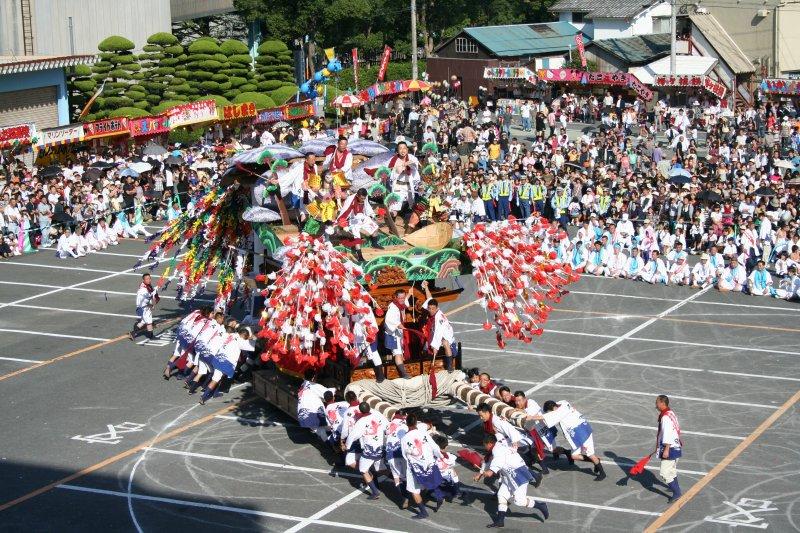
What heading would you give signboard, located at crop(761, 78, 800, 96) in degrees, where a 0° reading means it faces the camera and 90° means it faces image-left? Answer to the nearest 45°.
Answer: approximately 0°

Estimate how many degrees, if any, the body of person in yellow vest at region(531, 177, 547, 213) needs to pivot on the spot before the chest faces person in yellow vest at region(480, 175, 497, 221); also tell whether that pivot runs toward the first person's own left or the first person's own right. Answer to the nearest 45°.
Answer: approximately 90° to the first person's own right

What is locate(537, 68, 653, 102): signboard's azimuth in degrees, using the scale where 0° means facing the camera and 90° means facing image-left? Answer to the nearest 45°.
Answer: approximately 0°

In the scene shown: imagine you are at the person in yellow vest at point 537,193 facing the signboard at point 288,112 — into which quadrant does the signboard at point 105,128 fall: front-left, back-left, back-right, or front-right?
front-left

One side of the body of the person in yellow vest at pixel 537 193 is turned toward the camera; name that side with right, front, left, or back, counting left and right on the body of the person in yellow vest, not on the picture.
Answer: front

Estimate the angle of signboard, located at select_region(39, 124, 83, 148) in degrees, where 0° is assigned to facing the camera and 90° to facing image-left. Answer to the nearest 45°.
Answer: approximately 315°

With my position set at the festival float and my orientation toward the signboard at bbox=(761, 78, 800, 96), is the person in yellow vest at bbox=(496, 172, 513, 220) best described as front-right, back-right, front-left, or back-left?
front-left

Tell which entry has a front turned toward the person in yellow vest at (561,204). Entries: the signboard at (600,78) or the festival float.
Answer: the signboard

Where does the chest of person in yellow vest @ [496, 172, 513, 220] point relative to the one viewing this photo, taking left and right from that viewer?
facing the viewer

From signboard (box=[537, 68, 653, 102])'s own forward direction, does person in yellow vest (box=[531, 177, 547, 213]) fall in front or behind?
in front

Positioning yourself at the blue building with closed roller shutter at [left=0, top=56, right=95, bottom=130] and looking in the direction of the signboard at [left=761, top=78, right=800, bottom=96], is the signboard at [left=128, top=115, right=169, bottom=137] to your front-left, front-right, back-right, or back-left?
front-right

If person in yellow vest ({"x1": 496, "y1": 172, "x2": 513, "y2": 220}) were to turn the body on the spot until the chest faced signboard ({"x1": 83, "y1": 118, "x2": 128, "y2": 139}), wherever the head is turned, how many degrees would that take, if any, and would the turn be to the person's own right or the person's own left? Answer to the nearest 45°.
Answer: approximately 90° to the person's own right

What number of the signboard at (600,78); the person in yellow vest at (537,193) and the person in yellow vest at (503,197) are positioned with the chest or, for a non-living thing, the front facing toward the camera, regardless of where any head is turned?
3

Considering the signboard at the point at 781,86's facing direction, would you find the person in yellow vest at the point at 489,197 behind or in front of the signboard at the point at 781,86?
in front
